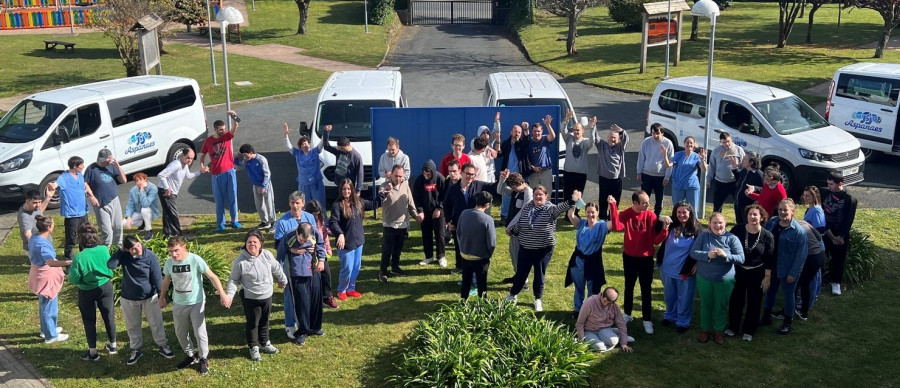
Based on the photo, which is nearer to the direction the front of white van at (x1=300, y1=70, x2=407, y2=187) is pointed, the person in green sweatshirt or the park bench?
the person in green sweatshirt

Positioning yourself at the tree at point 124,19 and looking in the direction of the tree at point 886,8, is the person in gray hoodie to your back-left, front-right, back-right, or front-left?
front-right

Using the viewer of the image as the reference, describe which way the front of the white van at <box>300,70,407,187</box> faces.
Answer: facing the viewer

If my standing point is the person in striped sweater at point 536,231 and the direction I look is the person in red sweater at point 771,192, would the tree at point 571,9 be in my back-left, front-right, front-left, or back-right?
front-left

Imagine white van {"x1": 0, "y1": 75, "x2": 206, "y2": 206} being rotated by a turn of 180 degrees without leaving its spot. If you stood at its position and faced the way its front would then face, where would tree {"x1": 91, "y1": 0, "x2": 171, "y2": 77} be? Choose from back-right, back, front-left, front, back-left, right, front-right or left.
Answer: front-left

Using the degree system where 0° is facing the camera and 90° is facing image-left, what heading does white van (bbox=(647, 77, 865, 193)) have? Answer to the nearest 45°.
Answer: approximately 315°

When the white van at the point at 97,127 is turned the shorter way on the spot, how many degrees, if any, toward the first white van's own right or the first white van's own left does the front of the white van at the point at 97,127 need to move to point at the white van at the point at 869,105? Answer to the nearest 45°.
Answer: approximately 135° to the first white van's own left

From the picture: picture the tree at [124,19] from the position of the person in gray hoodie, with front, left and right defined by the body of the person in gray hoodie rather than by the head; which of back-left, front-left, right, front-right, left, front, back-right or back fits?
back

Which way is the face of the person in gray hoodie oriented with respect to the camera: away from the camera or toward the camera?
toward the camera

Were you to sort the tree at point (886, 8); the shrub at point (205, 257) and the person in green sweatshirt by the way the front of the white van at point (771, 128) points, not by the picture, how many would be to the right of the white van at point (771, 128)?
2

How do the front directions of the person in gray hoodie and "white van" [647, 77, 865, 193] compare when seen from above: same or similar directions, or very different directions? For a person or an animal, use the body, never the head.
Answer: same or similar directions

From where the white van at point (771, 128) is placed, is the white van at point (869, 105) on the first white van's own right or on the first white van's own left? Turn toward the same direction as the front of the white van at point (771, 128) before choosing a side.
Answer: on the first white van's own left

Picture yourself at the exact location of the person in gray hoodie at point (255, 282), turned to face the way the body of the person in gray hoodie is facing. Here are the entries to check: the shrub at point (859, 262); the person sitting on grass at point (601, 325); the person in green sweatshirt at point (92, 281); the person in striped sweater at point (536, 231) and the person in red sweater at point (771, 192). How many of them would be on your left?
4

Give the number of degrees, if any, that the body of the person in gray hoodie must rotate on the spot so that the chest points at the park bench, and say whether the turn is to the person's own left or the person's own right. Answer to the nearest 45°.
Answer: approximately 180°

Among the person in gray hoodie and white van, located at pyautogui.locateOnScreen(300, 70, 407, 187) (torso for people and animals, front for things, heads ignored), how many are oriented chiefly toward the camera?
2

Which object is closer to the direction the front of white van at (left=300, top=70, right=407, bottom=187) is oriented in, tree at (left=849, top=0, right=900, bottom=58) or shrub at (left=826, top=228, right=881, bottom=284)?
the shrub

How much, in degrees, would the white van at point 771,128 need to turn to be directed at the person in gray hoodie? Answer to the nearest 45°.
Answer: approximately 90° to its right
